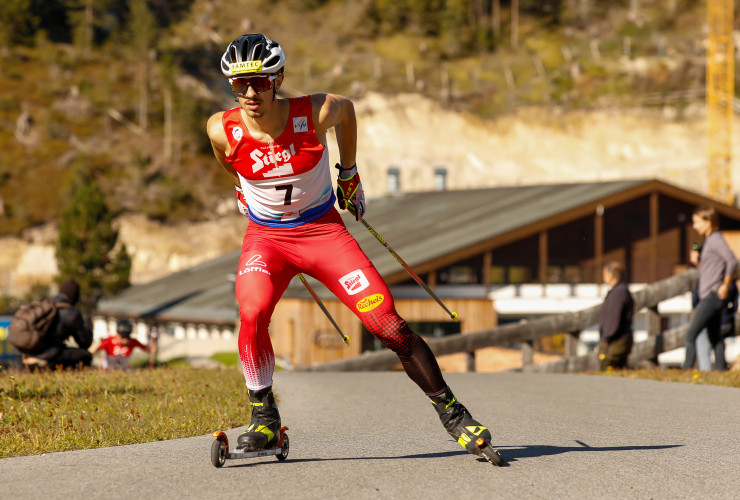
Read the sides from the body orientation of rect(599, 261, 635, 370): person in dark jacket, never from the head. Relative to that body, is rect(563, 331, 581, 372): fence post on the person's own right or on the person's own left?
on the person's own right

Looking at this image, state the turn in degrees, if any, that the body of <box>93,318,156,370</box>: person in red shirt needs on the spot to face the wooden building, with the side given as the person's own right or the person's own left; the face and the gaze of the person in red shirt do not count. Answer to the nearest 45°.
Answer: approximately 135° to the person's own left

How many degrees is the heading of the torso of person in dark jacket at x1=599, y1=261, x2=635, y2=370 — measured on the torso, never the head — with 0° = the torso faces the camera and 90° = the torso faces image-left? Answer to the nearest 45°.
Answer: approximately 90°

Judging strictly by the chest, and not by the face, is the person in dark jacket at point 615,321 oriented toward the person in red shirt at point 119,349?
yes

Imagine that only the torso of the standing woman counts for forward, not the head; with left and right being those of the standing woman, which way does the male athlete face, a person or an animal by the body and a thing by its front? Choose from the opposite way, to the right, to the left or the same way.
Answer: to the left

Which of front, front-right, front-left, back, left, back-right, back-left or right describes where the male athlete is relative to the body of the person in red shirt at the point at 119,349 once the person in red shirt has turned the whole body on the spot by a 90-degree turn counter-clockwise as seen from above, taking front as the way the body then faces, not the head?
right

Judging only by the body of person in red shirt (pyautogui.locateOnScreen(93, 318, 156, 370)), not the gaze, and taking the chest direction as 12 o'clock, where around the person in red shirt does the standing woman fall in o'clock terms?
The standing woman is roughly at 10 o'clock from the person in red shirt.

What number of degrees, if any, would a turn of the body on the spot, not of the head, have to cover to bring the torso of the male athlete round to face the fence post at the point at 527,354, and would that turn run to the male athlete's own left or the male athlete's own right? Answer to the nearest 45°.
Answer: approximately 180°

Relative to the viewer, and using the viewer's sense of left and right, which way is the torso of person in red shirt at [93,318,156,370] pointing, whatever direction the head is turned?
facing the viewer

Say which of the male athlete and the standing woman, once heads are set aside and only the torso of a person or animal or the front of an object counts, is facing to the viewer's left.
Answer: the standing woman

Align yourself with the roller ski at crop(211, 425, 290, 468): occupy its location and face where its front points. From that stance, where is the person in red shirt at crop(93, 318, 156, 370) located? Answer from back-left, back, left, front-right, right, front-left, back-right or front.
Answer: back-right

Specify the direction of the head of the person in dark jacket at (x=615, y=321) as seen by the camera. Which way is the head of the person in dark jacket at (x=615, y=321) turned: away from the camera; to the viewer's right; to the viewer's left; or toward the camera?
to the viewer's left

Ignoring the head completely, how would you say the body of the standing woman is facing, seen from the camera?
to the viewer's left

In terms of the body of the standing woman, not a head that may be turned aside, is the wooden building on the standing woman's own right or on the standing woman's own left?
on the standing woman's own right

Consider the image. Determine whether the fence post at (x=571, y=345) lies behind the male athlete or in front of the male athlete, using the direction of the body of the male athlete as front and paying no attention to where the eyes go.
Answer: behind

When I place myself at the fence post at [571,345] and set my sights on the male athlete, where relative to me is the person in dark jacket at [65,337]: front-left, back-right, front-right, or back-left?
front-right

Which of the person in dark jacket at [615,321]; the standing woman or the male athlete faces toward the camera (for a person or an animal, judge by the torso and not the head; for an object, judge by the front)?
the male athlete
